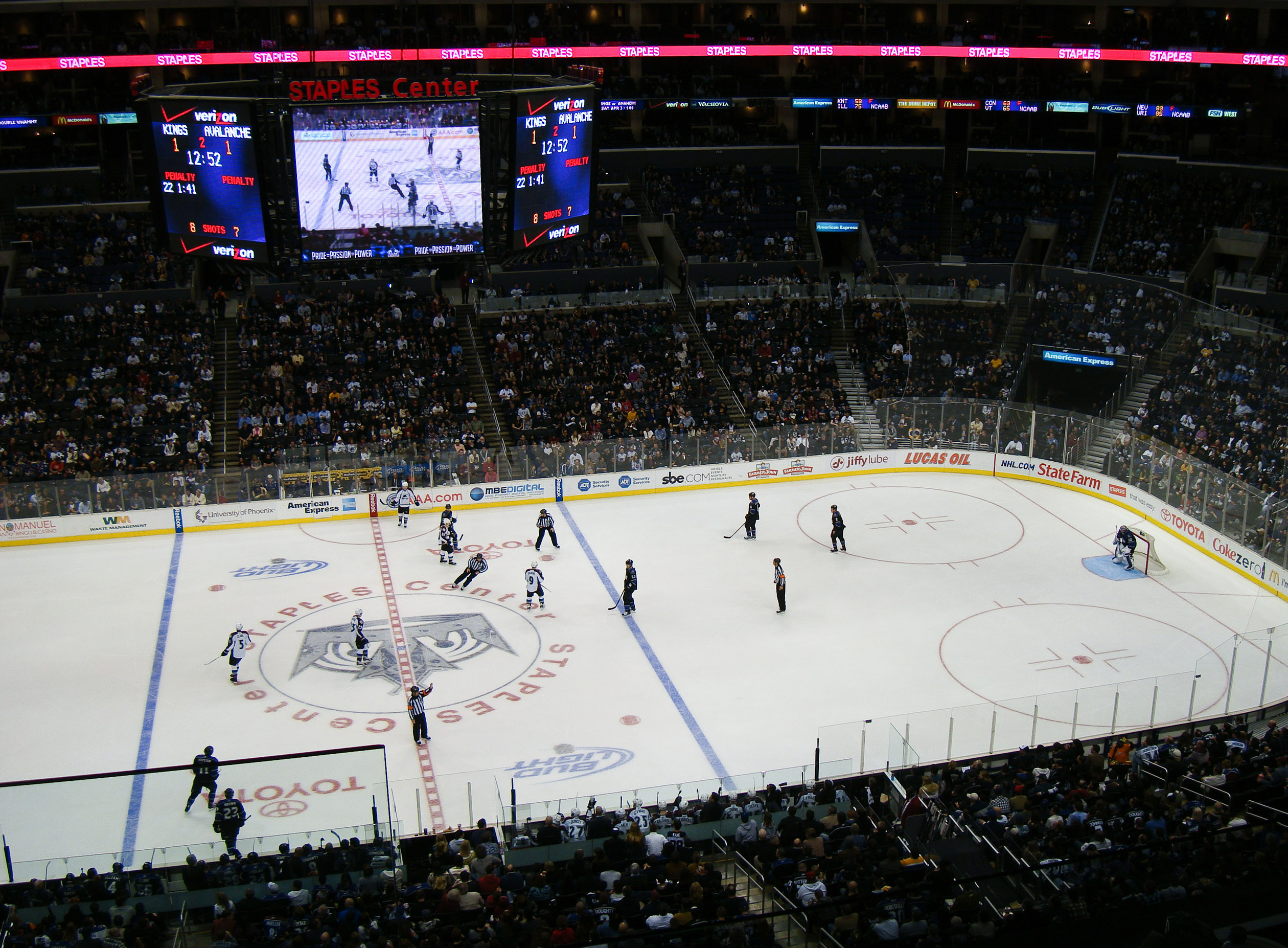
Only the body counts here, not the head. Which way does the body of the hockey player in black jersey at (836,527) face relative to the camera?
to the viewer's left

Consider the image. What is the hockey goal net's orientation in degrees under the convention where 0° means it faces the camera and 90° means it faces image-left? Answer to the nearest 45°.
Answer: approximately 45°

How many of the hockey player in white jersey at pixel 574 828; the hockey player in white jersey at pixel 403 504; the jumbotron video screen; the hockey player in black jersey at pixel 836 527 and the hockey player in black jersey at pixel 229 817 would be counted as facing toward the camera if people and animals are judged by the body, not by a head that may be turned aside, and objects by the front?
2

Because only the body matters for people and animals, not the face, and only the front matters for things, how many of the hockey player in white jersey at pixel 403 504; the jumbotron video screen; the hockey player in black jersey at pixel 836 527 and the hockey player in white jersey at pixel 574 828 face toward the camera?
2

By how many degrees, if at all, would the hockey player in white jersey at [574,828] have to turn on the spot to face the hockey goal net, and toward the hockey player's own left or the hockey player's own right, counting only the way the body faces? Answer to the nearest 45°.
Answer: approximately 45° to the hockey player's own right

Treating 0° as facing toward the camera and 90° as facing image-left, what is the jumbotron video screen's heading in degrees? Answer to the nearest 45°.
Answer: approximately 0°

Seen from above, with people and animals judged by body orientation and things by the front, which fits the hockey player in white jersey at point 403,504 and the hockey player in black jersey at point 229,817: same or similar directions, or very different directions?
very different directions

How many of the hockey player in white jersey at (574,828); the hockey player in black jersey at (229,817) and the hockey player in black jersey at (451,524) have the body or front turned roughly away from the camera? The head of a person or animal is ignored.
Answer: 2

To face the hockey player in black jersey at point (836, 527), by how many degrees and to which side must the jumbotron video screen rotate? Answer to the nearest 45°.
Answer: approximately 90° to its left

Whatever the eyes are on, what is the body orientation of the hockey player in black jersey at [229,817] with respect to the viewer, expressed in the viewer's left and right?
facing away from the viewer
